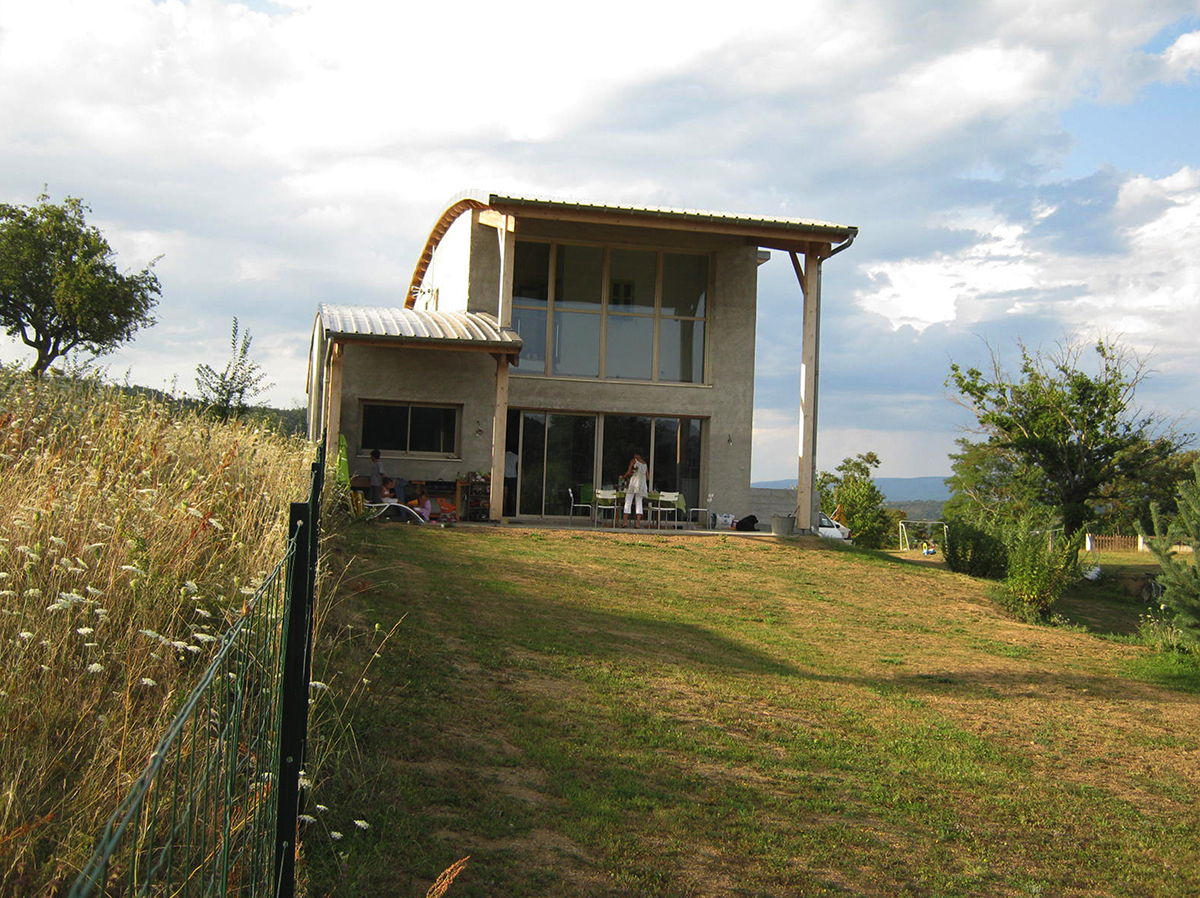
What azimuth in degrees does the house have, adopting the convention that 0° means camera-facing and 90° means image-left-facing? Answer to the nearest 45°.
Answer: approximately 0°

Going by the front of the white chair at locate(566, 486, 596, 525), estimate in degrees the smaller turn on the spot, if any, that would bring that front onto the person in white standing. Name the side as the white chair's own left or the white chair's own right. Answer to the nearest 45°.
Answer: approximately 45° to the white chair's own right

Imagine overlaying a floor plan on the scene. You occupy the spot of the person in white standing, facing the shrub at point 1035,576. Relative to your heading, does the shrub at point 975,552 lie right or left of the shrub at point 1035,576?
left

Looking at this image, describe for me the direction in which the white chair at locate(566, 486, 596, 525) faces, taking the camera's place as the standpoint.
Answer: facing to the right of the viewer

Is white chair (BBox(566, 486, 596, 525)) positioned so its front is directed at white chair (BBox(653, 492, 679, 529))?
yes

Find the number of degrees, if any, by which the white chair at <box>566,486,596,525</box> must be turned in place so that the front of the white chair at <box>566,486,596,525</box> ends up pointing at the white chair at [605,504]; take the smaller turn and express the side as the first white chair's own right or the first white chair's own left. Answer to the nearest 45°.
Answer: approximately 45° to the first white chair's own right

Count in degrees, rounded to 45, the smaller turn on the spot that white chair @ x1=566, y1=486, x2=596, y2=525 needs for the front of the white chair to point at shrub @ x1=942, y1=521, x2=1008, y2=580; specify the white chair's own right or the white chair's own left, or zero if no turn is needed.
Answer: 0° — it already faces it

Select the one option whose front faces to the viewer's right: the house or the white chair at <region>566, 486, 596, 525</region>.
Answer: the white chair

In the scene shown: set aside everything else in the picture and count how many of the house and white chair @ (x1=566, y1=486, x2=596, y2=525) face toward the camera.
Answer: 1

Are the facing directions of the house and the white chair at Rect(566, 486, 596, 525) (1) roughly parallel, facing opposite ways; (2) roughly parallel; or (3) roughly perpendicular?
roughly perpendicular

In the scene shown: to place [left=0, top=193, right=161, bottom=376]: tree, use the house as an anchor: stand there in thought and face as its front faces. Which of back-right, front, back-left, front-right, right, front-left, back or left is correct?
back-right
